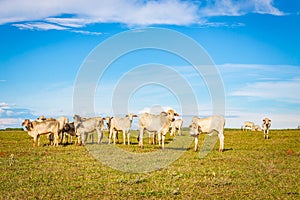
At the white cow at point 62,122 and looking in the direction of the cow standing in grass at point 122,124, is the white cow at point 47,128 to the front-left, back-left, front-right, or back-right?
back-right

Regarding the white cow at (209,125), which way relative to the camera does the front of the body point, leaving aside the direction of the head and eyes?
to the viewer's left

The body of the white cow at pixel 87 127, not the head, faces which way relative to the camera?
to the viewer's left

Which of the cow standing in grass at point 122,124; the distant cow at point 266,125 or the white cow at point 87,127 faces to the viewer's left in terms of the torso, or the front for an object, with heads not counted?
the white cow

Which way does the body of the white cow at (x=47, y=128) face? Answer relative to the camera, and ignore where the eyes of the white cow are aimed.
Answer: to the viewer's left

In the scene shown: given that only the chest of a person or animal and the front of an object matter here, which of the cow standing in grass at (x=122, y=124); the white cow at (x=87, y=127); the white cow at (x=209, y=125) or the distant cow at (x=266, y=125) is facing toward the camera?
the distant cow

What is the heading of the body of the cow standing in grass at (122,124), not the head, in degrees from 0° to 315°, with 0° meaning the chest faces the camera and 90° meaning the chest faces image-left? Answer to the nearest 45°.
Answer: approximately 270°

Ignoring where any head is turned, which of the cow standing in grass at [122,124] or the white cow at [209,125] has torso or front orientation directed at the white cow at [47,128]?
the white cow at [209,125]

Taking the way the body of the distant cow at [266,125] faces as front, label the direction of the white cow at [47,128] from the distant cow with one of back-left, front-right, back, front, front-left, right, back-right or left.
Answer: front-right

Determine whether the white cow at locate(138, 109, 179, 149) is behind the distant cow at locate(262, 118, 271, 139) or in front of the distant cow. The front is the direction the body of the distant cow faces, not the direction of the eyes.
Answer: in front
